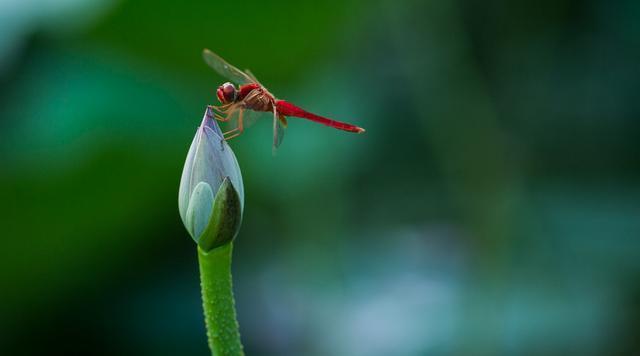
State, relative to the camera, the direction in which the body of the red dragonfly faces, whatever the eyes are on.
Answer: to the viewer's left
